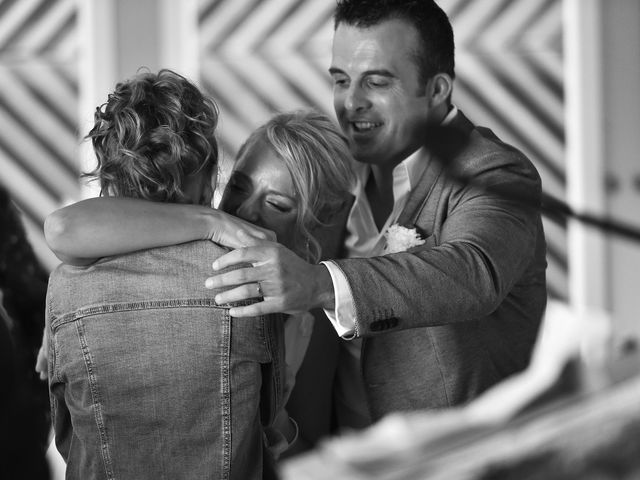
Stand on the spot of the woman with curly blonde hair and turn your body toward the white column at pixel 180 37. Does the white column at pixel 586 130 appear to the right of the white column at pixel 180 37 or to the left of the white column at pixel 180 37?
right

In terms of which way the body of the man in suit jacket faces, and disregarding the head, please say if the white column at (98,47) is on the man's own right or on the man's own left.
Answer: on the man's own right

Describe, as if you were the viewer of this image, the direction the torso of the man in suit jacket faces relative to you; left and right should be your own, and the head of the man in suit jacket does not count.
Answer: facing the viewer and to the left of the viewer

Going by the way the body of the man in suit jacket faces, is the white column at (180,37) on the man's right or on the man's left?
on the man's right

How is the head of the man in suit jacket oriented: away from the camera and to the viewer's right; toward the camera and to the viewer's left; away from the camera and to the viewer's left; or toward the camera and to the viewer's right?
toward the camera and to the viewer's left
